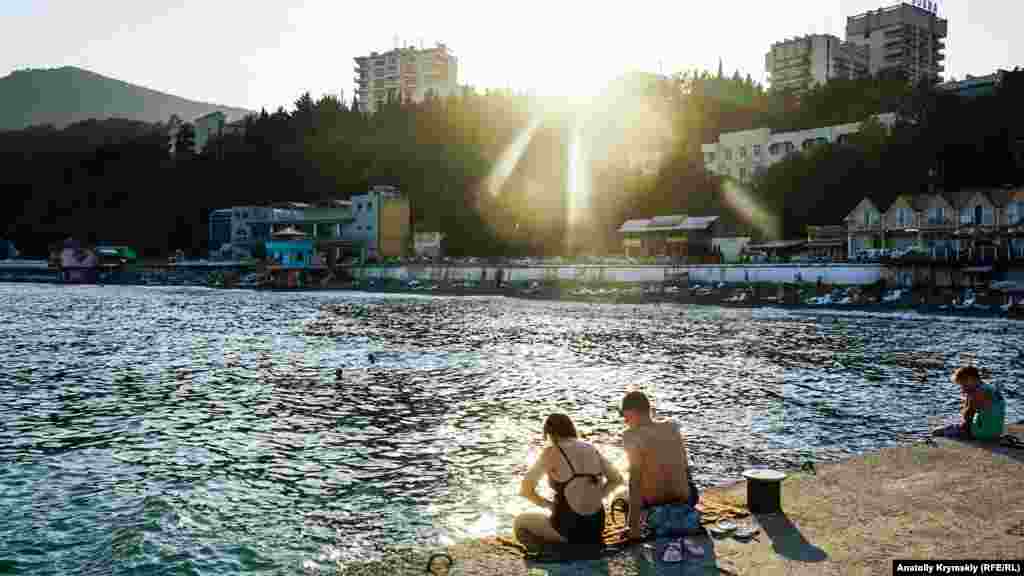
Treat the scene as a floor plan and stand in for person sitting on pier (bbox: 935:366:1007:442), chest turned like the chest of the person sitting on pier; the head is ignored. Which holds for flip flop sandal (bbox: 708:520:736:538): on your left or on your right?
on your left

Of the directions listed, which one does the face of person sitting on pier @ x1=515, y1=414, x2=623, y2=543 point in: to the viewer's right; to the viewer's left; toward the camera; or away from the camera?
away from the camera

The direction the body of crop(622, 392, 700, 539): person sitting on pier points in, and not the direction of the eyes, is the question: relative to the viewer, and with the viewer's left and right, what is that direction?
facing away from the viewer and to the left of the viewer

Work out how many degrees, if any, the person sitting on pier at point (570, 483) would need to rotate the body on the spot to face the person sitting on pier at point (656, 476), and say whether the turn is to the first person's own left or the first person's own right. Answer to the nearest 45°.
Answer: approximately 135° to the first person's own right

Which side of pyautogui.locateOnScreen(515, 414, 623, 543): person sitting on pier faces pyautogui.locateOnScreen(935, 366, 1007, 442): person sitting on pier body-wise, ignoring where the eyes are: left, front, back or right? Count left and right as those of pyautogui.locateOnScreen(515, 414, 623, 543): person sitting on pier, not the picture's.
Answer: right

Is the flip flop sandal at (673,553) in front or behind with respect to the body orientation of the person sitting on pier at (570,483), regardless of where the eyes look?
behind

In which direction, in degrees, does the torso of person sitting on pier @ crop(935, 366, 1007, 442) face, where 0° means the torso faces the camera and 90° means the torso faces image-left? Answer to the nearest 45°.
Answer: approximately 90°

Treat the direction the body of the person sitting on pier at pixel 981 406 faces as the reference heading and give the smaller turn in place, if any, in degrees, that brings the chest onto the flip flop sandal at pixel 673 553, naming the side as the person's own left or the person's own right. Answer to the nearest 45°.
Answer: approximately 90° to the person's own left

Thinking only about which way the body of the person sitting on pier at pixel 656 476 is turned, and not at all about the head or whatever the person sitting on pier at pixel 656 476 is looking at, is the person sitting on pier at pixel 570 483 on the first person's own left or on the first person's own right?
on the first person's own left

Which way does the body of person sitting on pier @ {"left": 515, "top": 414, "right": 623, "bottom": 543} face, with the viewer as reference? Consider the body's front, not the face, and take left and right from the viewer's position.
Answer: facing away from the viewer and to the left of the viewer
